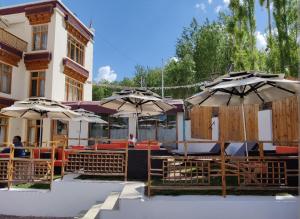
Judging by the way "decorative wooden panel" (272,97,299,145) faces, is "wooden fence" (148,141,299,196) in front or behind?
in front

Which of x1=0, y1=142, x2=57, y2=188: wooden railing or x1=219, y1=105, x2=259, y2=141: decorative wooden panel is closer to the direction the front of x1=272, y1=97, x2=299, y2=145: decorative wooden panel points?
the wooden railing

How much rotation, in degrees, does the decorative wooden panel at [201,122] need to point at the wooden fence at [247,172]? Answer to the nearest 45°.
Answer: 0° — it already faces it

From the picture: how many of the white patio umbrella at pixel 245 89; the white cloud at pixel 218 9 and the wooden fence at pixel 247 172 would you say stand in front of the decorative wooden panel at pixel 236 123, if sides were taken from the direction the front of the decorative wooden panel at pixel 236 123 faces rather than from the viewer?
2

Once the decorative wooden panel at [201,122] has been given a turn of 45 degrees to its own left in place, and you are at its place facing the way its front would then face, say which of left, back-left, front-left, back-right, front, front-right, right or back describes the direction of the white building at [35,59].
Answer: back-right

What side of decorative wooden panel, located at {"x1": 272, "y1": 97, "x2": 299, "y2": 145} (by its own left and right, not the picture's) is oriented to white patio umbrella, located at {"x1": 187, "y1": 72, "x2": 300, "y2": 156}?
front

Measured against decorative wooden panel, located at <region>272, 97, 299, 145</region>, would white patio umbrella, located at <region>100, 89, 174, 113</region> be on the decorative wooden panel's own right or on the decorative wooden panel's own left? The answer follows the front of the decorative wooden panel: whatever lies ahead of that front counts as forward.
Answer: on the decorative wooden panel's own right

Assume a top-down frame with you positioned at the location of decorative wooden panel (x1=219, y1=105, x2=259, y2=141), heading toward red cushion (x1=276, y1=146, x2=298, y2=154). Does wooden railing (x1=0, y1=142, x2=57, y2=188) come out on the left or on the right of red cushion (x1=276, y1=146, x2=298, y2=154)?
right

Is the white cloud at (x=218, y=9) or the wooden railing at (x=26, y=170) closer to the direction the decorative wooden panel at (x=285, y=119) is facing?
the wooden railing

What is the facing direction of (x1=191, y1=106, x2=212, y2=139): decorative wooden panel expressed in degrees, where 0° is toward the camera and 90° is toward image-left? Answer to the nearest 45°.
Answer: approximately 0°

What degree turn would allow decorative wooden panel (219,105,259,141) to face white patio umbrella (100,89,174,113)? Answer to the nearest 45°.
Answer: approximately 45° to its right

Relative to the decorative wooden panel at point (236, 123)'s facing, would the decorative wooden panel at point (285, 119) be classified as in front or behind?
in front

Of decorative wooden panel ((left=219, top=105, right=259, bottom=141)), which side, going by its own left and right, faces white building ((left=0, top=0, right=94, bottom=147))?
right
